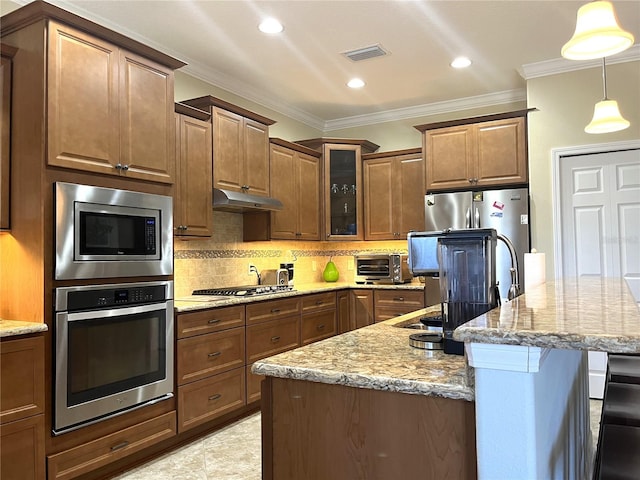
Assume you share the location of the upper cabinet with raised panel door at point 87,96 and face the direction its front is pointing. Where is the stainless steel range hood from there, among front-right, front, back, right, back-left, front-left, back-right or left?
left

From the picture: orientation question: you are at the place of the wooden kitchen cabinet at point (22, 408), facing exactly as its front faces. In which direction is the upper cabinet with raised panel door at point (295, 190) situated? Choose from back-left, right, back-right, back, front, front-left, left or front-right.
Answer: left

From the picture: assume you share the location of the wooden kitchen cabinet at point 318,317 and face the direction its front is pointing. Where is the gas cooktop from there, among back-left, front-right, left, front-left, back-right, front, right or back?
right

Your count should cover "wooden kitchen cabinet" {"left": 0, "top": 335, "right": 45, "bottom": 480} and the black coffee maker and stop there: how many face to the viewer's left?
1

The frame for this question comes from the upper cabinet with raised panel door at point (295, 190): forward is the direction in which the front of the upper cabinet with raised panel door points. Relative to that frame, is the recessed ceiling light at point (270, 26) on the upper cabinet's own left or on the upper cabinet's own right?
on the upper cabinet's own right

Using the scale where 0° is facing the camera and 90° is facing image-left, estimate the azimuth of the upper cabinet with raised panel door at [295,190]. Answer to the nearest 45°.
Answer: approximately 315°

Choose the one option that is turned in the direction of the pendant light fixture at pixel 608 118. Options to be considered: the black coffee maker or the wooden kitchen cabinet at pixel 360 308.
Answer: the wooden kitchen cabinet

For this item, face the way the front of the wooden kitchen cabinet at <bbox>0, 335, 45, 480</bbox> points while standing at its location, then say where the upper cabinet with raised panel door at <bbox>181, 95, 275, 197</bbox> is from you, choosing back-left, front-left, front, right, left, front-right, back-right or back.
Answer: left

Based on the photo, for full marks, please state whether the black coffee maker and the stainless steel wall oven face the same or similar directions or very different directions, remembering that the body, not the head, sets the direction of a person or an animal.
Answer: very different directions

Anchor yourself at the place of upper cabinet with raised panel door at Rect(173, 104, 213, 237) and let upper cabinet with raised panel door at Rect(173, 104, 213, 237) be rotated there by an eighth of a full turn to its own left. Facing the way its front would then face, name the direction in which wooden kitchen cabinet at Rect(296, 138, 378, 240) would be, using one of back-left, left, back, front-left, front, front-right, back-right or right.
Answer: front-left

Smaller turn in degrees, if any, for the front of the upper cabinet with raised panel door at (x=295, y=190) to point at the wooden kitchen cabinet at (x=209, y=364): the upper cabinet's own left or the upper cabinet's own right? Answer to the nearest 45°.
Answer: approximately 45° to the upper cabinet's own right

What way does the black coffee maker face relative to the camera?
to the viewer's left

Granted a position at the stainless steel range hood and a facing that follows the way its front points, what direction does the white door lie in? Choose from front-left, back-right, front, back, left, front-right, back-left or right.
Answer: front-left

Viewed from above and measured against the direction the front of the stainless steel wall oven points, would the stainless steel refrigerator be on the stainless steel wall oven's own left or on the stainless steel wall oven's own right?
on the stainless steel wall oven's own left

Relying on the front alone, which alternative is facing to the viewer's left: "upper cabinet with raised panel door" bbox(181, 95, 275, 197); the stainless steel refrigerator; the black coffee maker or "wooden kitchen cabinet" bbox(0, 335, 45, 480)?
the black coffee maker
